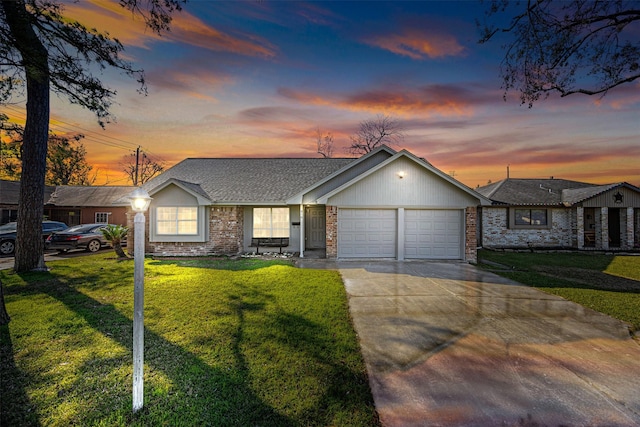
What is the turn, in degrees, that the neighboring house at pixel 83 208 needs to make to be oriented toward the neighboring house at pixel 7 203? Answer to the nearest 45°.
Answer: approximately 90° to its right

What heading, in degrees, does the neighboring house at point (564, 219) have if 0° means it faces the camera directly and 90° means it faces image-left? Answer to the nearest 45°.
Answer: approximately 0°

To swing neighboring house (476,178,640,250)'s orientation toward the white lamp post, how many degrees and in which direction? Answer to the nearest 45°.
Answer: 0° — it already faces it

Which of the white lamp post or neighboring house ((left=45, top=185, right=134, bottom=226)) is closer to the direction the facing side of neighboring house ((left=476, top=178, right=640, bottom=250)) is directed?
the white lamp post

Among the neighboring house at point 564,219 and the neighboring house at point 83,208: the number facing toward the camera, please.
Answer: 2

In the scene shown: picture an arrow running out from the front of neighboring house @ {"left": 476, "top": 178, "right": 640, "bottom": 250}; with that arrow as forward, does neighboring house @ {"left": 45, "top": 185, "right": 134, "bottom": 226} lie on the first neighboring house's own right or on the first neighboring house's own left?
on the first neighboring house's own right

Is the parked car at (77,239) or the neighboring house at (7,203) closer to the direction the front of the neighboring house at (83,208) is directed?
the parked car

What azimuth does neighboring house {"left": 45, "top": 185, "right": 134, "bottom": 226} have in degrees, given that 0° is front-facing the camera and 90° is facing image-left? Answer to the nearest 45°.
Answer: approximately 0°
